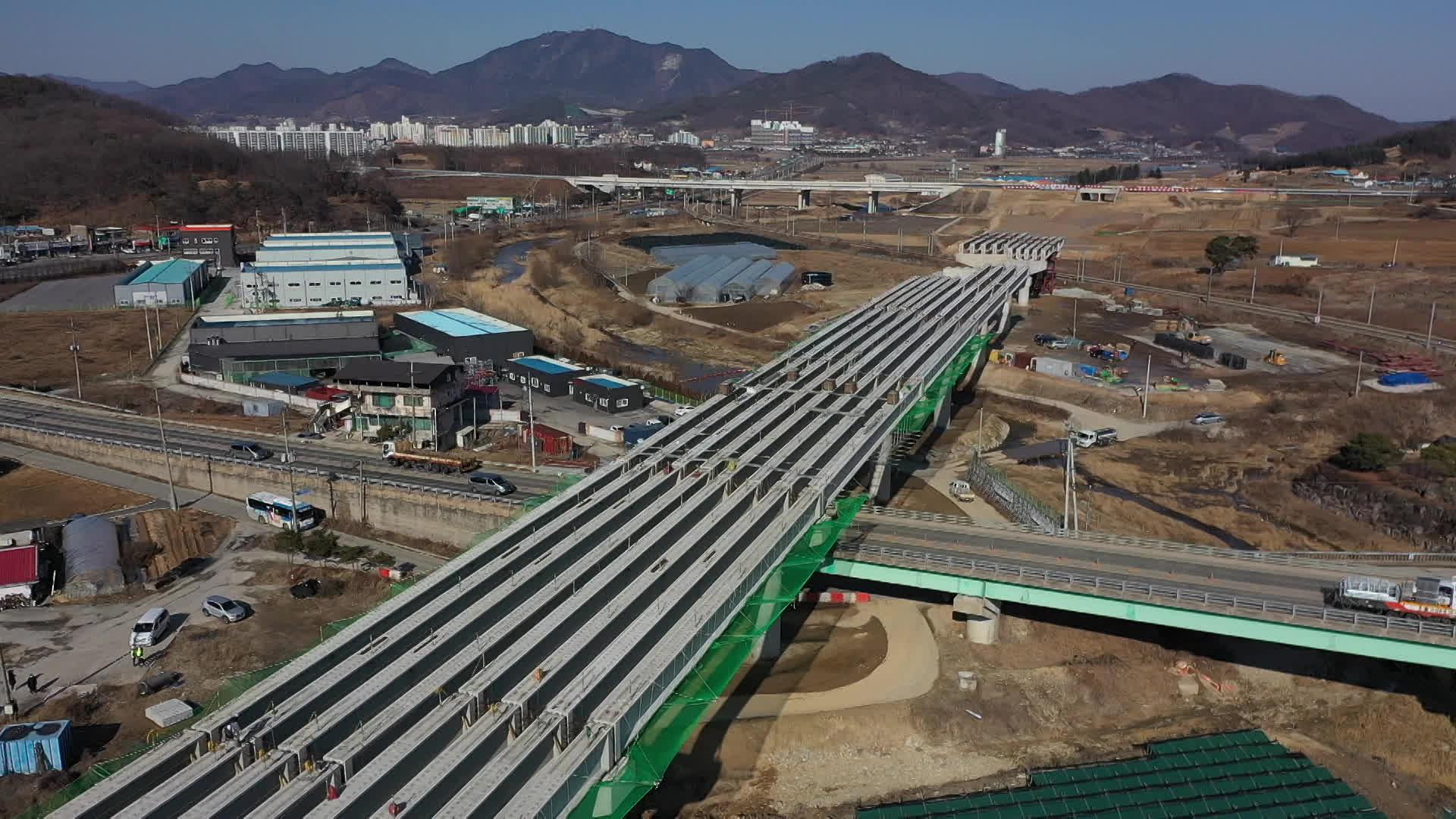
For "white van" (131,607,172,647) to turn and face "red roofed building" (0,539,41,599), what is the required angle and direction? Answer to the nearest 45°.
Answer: approximately 90° to its right

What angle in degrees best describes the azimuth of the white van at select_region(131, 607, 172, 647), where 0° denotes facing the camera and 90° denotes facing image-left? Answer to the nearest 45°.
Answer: approximately 45°

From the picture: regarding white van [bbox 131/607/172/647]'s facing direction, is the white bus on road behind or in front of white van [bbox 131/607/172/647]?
behind

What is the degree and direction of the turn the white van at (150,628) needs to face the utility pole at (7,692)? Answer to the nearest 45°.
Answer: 0° — it already faces it

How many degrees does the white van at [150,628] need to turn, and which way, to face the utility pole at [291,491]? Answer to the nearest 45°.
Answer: approximately 180°

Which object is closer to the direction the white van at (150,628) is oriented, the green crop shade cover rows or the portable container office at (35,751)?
the portable container office

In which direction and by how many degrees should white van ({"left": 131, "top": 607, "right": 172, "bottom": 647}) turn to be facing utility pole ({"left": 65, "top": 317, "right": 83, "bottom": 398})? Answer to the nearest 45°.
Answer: approximately 135° to its right

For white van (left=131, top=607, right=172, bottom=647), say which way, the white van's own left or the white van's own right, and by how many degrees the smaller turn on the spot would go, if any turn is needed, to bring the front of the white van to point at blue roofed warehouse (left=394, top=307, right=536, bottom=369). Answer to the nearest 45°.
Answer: approximately 180°

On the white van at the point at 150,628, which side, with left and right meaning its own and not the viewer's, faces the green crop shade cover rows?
left

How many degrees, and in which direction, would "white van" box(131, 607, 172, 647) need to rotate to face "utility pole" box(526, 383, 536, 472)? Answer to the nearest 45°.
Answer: approximately 180°

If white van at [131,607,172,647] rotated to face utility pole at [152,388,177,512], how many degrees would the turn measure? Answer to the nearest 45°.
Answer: approximately 135° to its right
